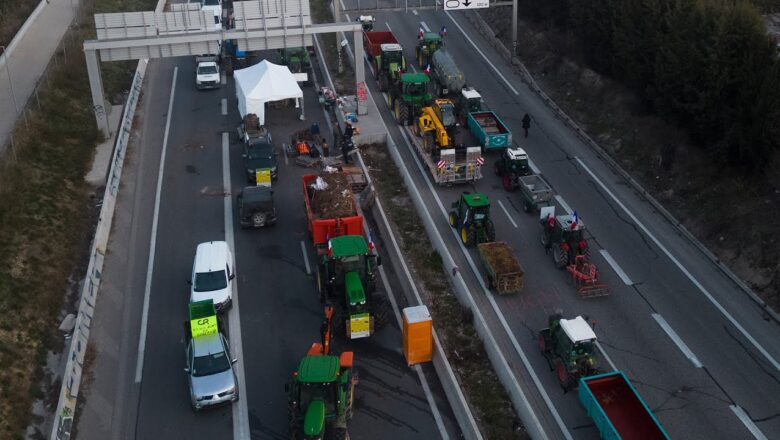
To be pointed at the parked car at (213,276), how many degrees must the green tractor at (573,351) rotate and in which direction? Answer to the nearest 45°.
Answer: approximately 45° to its left

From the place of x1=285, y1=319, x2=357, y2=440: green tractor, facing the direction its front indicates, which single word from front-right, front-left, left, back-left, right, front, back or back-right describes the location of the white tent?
back

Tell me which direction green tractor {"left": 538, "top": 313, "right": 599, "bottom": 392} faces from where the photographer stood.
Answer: facing away from the viewer and to the left of the viewer

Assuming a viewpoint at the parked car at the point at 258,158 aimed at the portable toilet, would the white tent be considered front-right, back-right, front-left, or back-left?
back-left

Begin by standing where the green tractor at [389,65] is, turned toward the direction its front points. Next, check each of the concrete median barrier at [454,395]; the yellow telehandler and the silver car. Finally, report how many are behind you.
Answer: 3

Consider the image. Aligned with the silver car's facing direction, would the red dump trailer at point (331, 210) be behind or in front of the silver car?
behind

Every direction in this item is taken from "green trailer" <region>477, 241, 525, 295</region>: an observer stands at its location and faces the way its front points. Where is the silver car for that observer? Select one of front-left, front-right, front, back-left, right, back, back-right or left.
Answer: left

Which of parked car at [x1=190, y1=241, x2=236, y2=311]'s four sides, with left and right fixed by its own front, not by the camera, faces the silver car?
front

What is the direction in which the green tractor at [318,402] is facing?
toward the camera

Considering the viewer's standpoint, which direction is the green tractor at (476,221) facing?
facing away from the viewer and to the left of the viewer

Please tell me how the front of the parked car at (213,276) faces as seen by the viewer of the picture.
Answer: facing the viewer

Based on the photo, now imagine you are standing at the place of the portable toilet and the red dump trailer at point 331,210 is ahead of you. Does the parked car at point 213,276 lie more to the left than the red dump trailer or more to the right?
left

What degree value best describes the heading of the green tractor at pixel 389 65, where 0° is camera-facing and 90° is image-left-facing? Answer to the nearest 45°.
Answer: approximately 180°

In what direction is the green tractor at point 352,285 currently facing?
toward the camera
